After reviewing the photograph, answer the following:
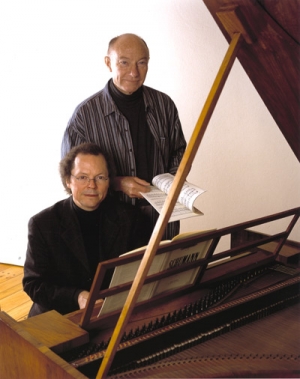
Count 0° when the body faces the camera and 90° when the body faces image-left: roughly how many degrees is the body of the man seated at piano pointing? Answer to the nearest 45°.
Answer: approximately 315°

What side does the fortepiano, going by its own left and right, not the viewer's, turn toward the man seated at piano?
front

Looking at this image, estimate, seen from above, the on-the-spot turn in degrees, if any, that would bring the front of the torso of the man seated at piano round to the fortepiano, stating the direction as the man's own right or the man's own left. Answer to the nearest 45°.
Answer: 0° — they already face it

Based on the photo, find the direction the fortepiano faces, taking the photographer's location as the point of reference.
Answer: facing away from the viewer and to the left of the viewer
